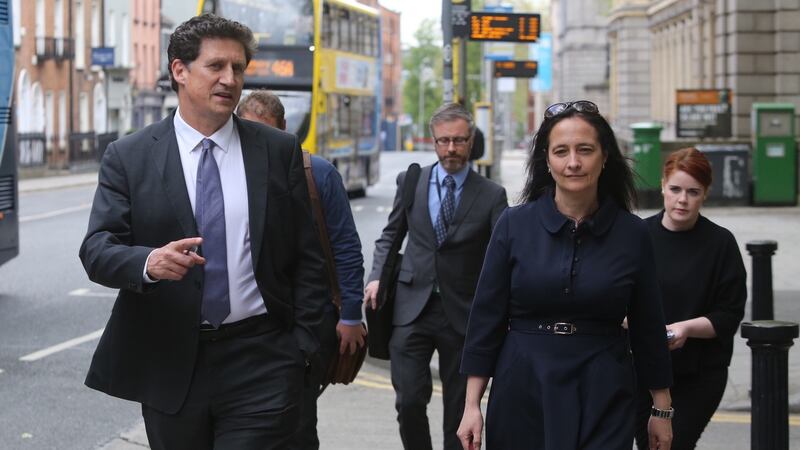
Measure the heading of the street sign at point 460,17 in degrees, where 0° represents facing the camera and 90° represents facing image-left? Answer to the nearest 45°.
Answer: approximately 0°

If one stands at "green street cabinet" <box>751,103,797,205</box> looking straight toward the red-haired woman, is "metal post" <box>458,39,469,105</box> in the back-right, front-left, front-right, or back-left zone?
front-right

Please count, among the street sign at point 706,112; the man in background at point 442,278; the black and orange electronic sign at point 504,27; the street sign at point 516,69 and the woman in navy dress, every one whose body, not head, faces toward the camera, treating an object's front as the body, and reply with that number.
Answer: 5

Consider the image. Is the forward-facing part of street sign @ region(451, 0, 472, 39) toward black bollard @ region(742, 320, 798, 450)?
yes

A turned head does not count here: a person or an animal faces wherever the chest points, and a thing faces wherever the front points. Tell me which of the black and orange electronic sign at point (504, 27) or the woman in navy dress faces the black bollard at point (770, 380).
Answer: the black and orange electronic sign

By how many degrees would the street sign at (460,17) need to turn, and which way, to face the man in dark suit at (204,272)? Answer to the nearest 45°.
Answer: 0° — it already faces them

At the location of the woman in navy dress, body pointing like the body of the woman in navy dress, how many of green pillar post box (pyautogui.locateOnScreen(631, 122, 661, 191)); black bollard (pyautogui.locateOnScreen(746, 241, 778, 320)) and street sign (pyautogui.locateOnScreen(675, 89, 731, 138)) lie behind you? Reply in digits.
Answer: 3

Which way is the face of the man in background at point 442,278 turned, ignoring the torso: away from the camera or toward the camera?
toward the camera

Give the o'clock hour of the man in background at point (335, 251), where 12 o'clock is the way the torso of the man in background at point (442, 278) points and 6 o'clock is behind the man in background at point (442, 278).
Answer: the man in background at point (335, 251) is roughly at 1 o'clock from the man in background at point (442, 278).

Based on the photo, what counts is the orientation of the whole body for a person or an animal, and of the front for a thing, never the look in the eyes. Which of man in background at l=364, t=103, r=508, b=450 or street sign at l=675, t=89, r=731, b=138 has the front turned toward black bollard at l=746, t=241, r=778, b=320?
the street sign

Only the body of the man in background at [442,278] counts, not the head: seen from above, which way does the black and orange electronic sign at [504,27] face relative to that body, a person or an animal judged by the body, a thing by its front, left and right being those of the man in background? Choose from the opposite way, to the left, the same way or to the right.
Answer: the same way

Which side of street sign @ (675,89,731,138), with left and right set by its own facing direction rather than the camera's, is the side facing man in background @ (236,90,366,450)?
front

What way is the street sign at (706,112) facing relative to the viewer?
toward the camera

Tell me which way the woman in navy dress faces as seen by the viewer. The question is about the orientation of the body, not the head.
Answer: toward the camera

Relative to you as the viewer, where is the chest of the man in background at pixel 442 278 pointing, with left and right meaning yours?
facing the viewer

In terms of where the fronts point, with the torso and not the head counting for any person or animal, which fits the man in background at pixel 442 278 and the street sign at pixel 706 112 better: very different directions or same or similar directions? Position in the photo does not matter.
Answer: same or similar directions

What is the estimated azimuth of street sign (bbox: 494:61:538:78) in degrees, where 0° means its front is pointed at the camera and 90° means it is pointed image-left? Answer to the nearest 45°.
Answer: approximately 0°
